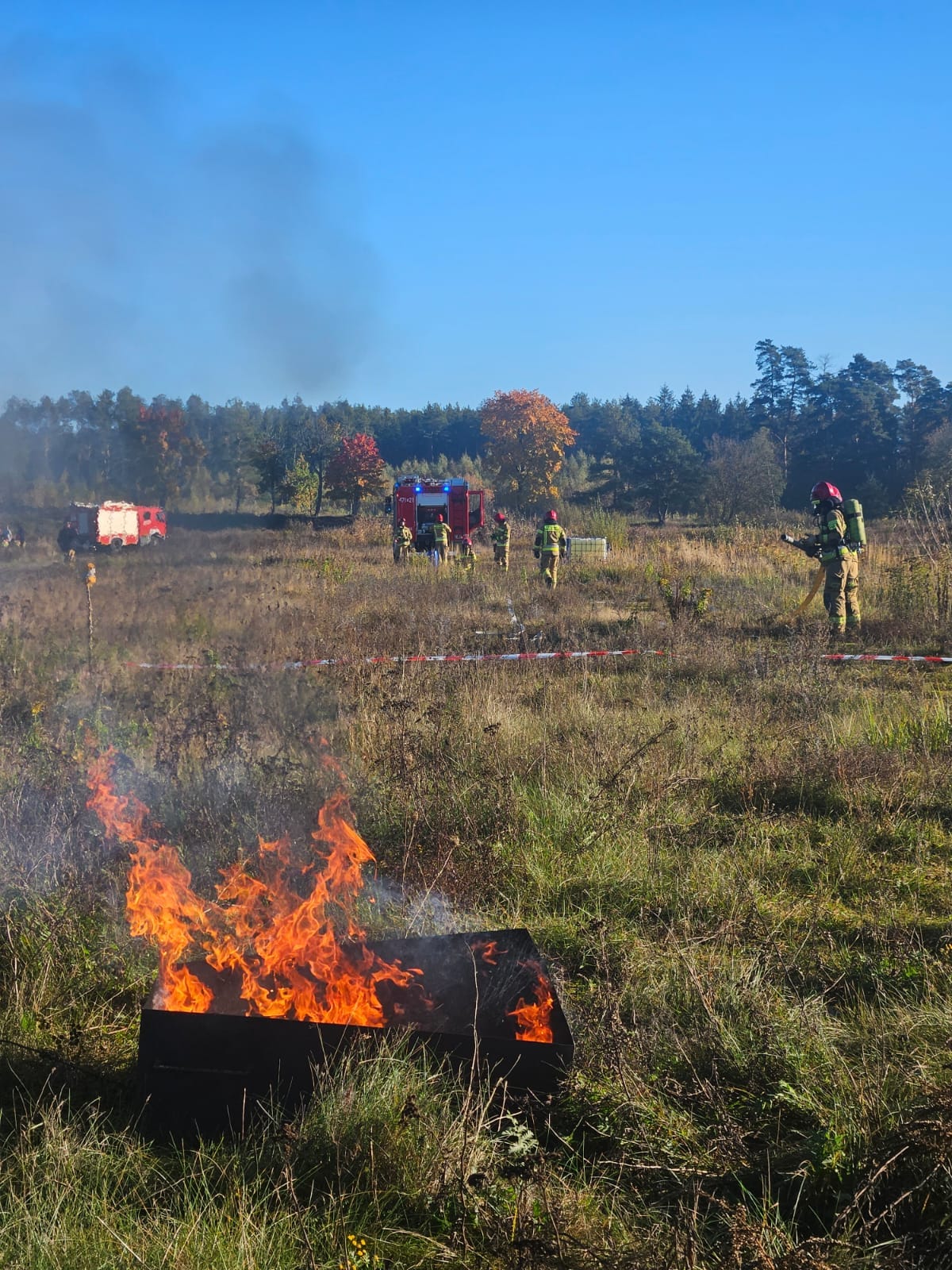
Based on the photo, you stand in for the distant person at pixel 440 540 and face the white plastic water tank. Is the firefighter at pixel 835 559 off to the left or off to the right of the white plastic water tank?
right

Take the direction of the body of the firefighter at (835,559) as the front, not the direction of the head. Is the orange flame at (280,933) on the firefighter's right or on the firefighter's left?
on the firefighter's left

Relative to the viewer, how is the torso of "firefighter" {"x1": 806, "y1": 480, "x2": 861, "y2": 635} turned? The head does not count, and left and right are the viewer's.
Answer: facing to the left of the viewer

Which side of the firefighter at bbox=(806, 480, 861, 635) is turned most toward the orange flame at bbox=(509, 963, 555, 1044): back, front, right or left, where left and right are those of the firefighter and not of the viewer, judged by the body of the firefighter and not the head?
left

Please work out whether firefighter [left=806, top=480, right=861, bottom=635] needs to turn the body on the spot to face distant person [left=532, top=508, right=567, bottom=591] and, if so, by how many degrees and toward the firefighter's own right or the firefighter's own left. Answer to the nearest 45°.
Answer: approximately 45° to the firefighter's own right
